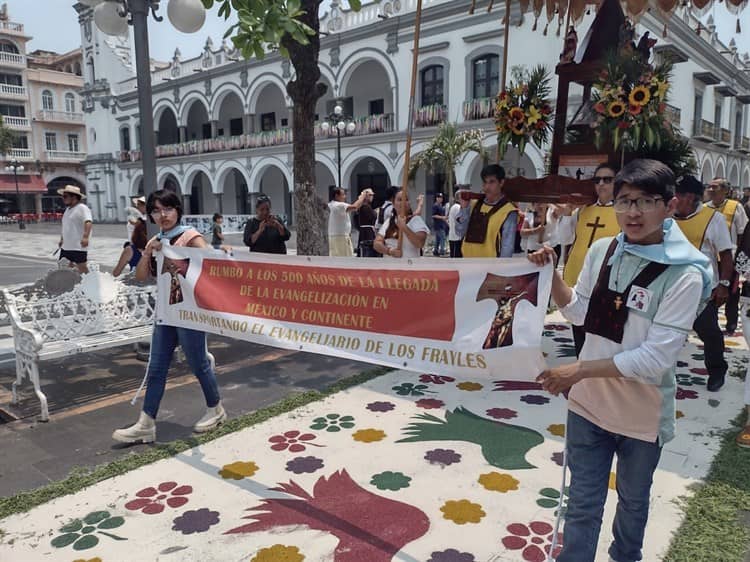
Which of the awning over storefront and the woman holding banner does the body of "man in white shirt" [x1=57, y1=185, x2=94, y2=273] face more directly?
the woman holding banner

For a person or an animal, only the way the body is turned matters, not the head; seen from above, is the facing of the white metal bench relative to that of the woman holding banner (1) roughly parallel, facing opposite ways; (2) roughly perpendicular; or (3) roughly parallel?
roughly perpendicular

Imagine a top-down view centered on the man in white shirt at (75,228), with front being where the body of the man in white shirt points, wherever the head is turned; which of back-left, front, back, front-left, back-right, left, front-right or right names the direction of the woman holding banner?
front-left

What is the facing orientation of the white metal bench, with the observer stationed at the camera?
facing the viewer and to the right of the viewer

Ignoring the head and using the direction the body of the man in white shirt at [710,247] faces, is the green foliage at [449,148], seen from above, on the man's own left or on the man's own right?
on the man's own right

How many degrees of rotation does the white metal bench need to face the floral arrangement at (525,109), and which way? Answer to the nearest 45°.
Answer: approximately 45° to its left

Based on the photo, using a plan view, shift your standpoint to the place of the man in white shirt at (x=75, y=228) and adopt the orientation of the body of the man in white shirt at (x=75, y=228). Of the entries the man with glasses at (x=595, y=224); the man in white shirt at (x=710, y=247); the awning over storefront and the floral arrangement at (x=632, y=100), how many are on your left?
3

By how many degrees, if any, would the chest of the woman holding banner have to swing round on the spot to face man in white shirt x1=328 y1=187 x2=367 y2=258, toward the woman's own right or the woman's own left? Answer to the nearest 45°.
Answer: approximately 180°

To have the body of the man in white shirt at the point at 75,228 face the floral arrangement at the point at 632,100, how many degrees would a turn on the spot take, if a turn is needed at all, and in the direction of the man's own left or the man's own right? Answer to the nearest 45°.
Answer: approximately 90° to the man's own left

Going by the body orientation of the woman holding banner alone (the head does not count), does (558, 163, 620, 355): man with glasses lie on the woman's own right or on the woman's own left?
on the woman's own left

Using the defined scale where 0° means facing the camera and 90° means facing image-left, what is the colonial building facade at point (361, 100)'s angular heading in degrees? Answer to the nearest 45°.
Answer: approximately 45°

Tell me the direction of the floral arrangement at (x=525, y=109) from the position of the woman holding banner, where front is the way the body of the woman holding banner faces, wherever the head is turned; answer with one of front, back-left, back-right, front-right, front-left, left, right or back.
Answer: back-left
